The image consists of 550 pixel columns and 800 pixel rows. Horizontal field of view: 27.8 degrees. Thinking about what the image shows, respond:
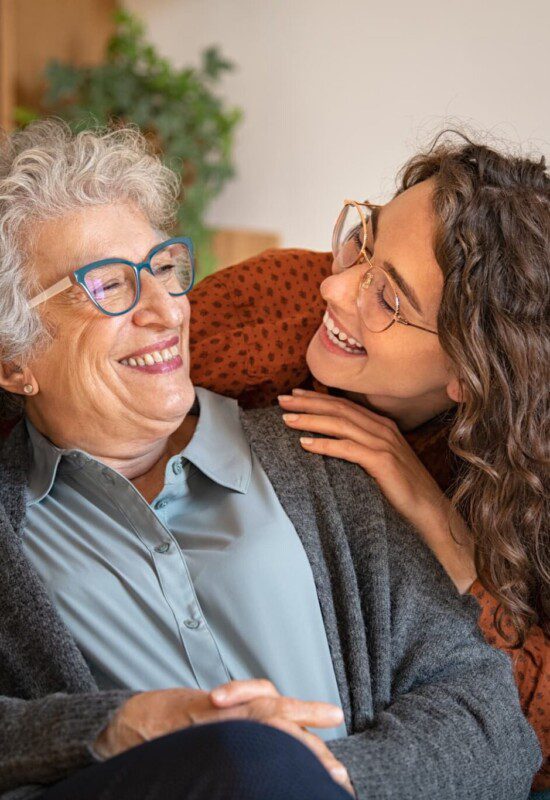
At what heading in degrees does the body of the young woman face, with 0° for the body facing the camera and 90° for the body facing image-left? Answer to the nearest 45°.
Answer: approximately 45°

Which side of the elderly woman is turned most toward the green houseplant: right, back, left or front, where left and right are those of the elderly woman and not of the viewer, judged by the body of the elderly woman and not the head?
back

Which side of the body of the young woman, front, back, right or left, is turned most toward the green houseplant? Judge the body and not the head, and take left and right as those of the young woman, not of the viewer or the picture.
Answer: right

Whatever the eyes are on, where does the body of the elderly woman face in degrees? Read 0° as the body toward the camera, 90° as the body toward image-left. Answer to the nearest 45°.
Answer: approximately 0°
